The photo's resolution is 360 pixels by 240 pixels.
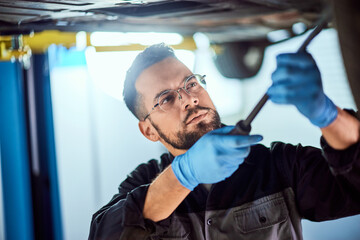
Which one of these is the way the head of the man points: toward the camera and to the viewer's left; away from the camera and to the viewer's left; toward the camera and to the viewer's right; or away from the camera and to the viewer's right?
toward the camera and to the viewer's right

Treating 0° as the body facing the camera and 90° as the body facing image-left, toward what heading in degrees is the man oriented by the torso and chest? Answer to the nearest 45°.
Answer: approximately 0°
